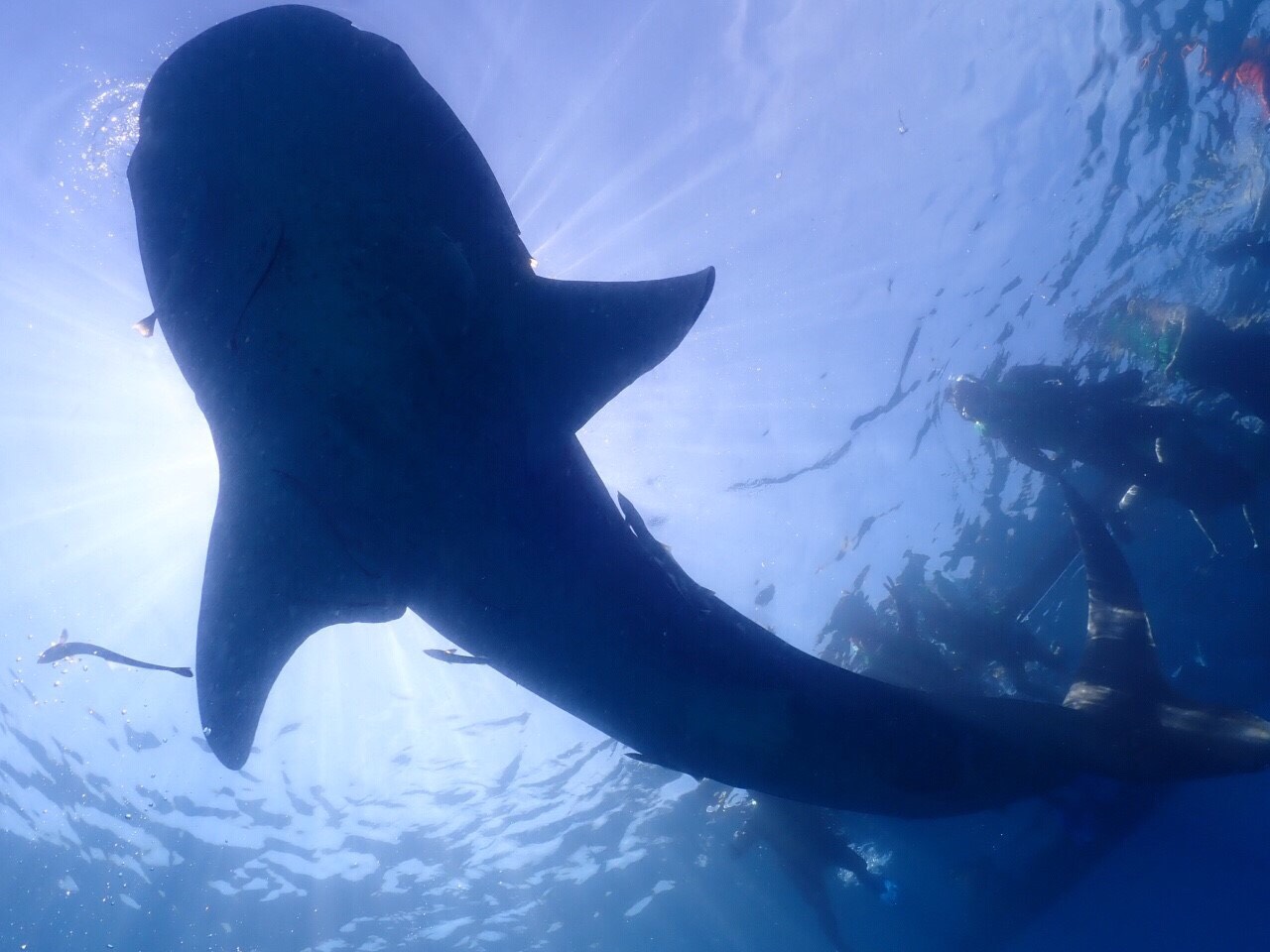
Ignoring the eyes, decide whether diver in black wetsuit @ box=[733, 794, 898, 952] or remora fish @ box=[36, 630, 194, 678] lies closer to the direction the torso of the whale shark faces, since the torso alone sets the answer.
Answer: the remora fish

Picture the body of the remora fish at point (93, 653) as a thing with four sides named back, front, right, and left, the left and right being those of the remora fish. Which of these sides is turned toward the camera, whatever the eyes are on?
left

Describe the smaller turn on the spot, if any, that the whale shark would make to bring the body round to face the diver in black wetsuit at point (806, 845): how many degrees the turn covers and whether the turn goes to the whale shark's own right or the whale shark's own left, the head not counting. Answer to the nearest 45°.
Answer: approximately 135° to the whale shark's own right

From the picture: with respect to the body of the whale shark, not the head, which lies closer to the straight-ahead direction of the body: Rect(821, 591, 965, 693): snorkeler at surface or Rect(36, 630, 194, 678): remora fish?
the remora fish

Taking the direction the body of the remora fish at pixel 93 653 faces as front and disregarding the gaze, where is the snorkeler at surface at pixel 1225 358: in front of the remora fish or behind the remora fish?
behind
